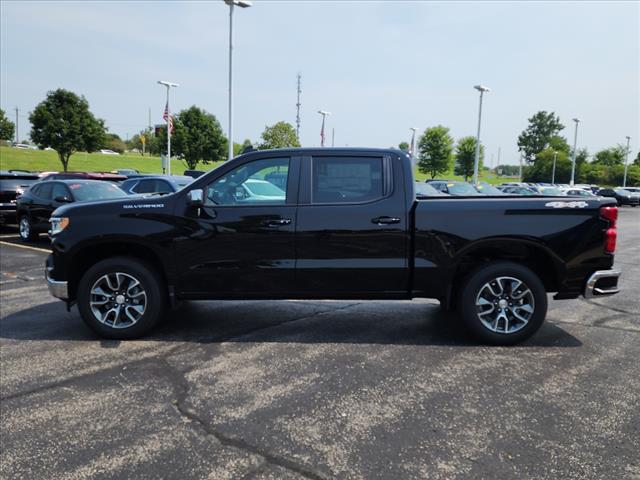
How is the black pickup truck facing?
to the viewer's left

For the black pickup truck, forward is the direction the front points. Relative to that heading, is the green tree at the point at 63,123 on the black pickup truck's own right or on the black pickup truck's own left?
on the black pickup truck's own right

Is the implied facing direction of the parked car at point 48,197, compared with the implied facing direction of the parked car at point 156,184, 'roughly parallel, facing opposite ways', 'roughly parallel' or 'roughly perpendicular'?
roughly parallel
